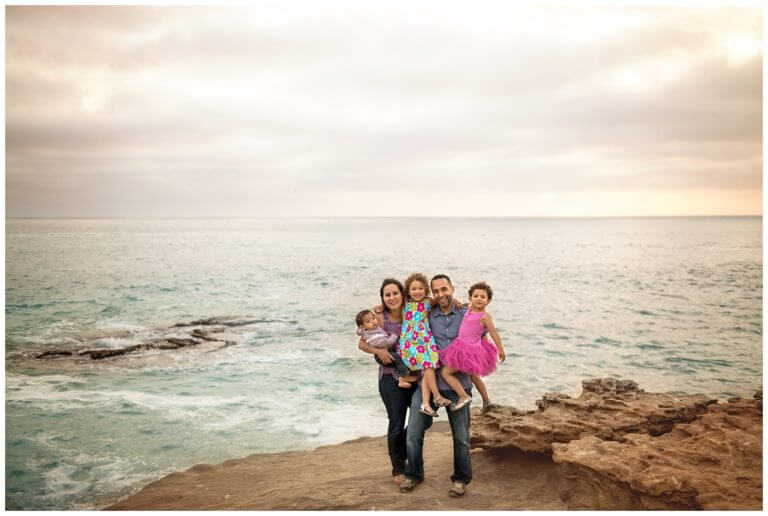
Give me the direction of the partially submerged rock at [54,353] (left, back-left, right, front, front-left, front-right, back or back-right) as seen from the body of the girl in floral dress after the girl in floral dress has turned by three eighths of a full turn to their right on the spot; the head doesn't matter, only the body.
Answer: front

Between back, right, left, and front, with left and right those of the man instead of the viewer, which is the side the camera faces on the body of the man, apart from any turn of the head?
front

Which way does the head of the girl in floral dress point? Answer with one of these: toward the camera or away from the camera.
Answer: toward the camera

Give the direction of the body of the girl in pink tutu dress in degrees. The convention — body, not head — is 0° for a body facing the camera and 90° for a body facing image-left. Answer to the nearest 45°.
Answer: approximately 45°

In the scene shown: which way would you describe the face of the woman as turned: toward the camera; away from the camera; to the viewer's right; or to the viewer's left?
toward the camera

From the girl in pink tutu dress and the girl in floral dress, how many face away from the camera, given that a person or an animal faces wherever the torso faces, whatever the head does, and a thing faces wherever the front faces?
0

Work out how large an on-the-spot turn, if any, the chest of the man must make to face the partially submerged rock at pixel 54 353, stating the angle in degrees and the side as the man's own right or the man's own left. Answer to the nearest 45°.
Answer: approximately 135° to the man's own right

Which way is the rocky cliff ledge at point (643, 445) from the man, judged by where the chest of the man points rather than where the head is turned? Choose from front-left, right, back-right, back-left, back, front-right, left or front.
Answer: left

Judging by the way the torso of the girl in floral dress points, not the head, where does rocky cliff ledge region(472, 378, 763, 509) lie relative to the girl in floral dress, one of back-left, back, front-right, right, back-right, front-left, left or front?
left

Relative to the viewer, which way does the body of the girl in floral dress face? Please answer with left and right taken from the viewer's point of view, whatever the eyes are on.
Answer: facing the viewer
